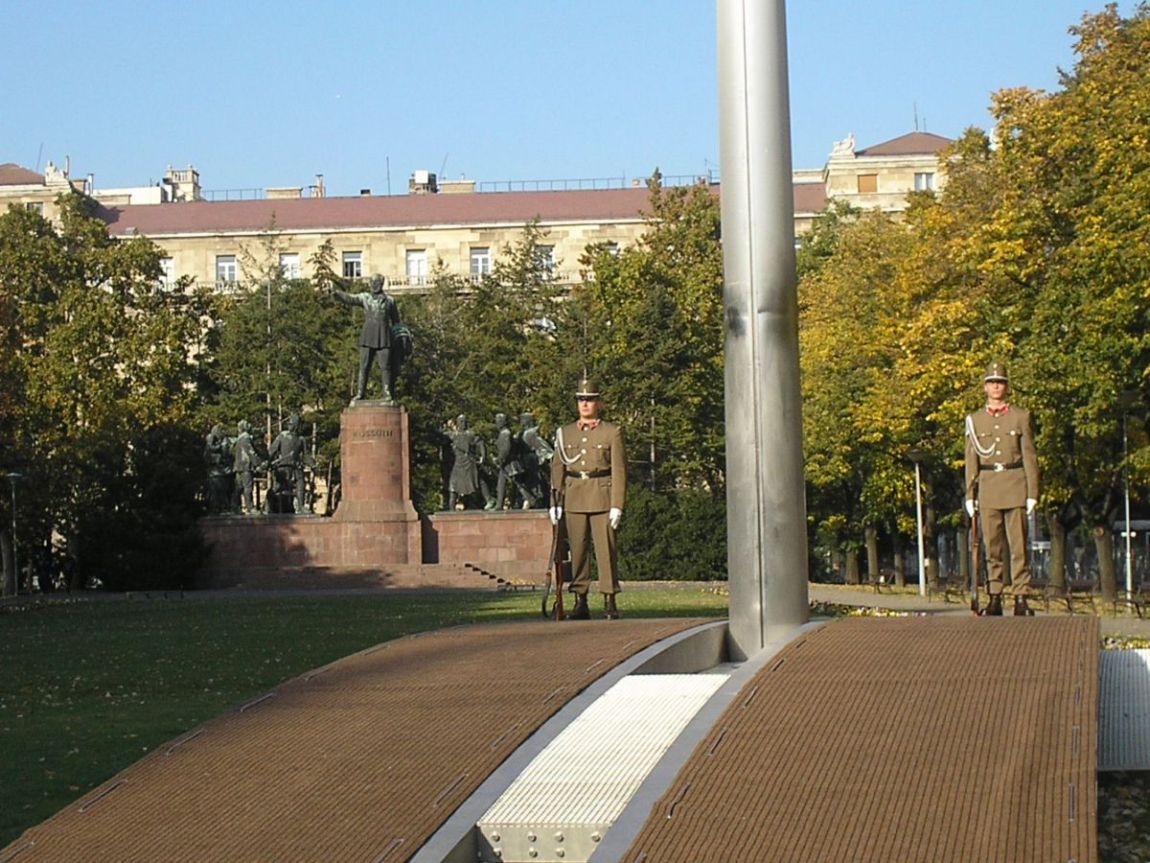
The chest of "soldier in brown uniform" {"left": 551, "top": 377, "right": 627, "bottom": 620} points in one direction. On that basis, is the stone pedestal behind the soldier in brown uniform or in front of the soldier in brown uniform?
behind

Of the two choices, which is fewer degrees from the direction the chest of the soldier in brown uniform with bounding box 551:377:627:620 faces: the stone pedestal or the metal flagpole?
the metal flagpole

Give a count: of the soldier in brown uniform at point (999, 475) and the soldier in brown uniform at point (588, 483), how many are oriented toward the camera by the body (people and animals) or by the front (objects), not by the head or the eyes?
2

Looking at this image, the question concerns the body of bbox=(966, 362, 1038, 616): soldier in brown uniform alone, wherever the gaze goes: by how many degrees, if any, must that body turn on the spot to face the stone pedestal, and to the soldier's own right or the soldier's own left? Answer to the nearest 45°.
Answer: approximately 135° to the soldier's own right

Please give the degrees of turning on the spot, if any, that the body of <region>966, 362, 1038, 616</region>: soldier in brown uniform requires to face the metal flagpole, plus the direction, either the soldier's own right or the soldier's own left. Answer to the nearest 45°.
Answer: approximately 45° to the soldier's own right

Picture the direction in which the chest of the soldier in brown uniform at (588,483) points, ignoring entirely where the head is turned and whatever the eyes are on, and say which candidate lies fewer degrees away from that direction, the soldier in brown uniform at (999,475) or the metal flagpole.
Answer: the metal flagpole

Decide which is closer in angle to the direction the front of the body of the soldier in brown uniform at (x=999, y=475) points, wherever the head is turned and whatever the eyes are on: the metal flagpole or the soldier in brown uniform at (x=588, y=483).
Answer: the metal flagpole

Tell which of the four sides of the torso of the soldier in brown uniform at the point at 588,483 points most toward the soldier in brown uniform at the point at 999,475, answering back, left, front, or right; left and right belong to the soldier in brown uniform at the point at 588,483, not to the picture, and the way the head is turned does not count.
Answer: left

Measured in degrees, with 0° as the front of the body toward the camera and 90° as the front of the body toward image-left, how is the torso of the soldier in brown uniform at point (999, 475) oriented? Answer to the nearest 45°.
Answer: approximately 0°

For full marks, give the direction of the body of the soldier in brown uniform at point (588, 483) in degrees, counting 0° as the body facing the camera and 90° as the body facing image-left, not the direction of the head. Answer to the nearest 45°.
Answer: approximately 0°
